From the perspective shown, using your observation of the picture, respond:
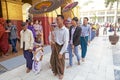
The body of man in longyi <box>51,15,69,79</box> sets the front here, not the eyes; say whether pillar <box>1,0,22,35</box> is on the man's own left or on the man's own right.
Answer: on the man's own right

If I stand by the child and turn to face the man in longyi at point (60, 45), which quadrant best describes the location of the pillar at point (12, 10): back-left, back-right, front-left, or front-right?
back-left

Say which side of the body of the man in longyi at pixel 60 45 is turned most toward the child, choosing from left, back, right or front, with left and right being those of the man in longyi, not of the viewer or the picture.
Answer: right

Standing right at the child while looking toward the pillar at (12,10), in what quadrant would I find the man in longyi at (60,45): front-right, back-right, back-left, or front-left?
back-right

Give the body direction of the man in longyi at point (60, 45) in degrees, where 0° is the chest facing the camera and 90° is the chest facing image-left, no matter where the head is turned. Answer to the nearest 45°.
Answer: approximately 45°
